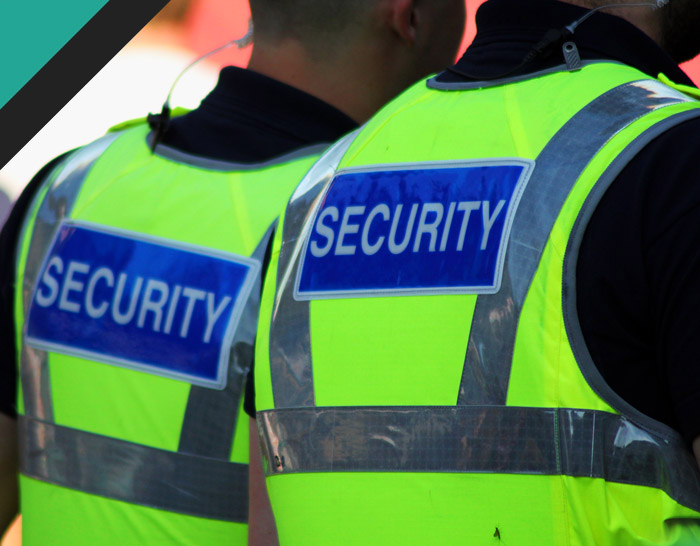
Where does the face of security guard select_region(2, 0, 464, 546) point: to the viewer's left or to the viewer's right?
to the viewer's right

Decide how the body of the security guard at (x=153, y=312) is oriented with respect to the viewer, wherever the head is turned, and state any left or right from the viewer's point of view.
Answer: facing away from the viewer and to the right of the viewer

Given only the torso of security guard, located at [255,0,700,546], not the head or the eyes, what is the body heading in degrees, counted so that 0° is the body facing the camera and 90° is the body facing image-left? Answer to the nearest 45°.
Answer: approximately 225°

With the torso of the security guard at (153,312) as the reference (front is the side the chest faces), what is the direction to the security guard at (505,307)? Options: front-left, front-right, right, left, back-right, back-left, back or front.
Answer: right

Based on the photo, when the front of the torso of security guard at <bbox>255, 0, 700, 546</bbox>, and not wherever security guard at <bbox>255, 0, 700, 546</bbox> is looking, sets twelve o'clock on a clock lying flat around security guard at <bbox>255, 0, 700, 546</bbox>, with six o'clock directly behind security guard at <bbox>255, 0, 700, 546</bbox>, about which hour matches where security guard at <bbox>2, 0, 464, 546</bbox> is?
security guard at <bbox>2, 0, 464, 546</bbox> is roughly at 9 o'clock from security guard at <bbox>255, 0, 700, 546</bbox>.
